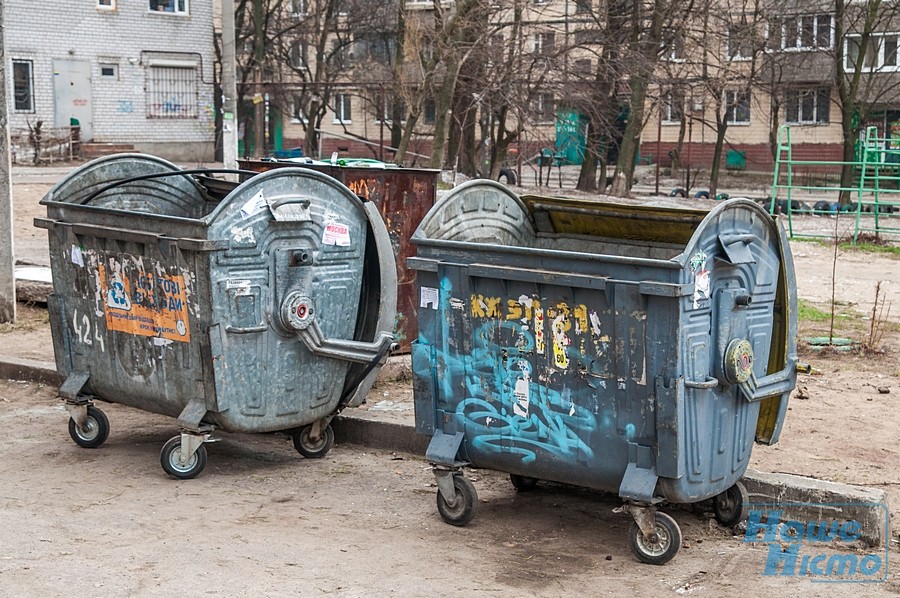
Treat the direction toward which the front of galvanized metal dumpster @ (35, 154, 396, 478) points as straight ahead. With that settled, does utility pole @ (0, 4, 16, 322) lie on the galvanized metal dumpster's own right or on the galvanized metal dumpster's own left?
on the galvanized metal dumpster's own right

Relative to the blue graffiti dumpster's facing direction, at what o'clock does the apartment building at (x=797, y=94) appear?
The apartment building is roughly at 5 o'clock from the blue graffiti dumpster.

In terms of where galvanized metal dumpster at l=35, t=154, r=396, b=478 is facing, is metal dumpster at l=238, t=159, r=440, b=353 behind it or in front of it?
behind

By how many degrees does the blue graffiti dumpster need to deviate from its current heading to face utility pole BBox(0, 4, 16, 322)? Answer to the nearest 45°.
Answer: approximately 90° to its right

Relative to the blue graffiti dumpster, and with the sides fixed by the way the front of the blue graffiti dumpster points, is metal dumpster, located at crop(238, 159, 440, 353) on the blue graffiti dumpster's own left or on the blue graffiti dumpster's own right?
on the blue graffiti dumpster's own right

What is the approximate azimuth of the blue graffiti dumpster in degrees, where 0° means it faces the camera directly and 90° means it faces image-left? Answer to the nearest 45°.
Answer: approximately 45°
